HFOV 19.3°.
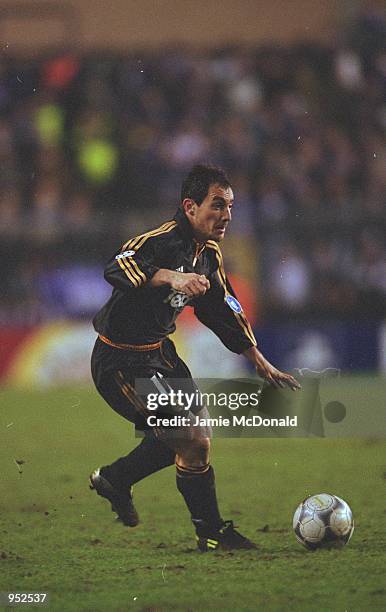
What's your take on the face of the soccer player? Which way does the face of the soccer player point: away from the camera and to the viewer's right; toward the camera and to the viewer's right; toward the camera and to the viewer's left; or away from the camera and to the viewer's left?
toward the camera and to the viewer's right

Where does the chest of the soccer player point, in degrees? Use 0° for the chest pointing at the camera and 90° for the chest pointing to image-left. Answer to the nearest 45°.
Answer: approximately 315°
